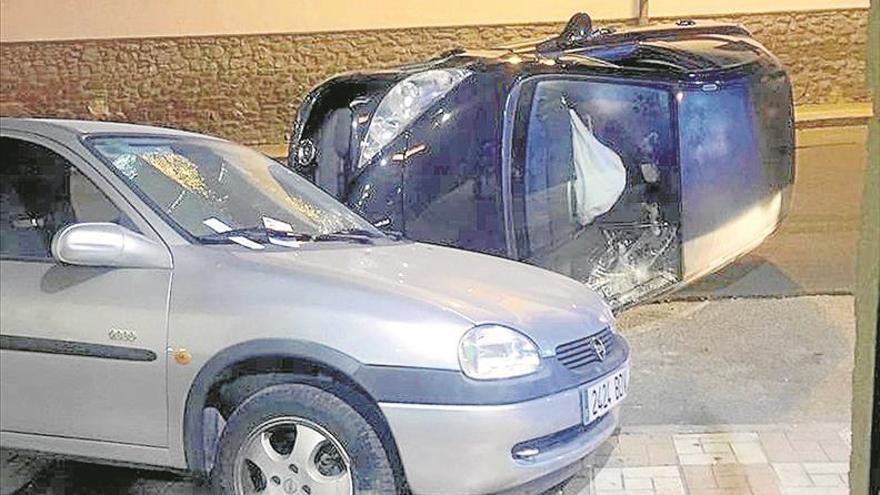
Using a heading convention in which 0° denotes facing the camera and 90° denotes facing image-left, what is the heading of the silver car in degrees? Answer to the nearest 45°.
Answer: approximately 315°

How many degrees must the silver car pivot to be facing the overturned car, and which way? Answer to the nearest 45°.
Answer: approximately 90° to its left
